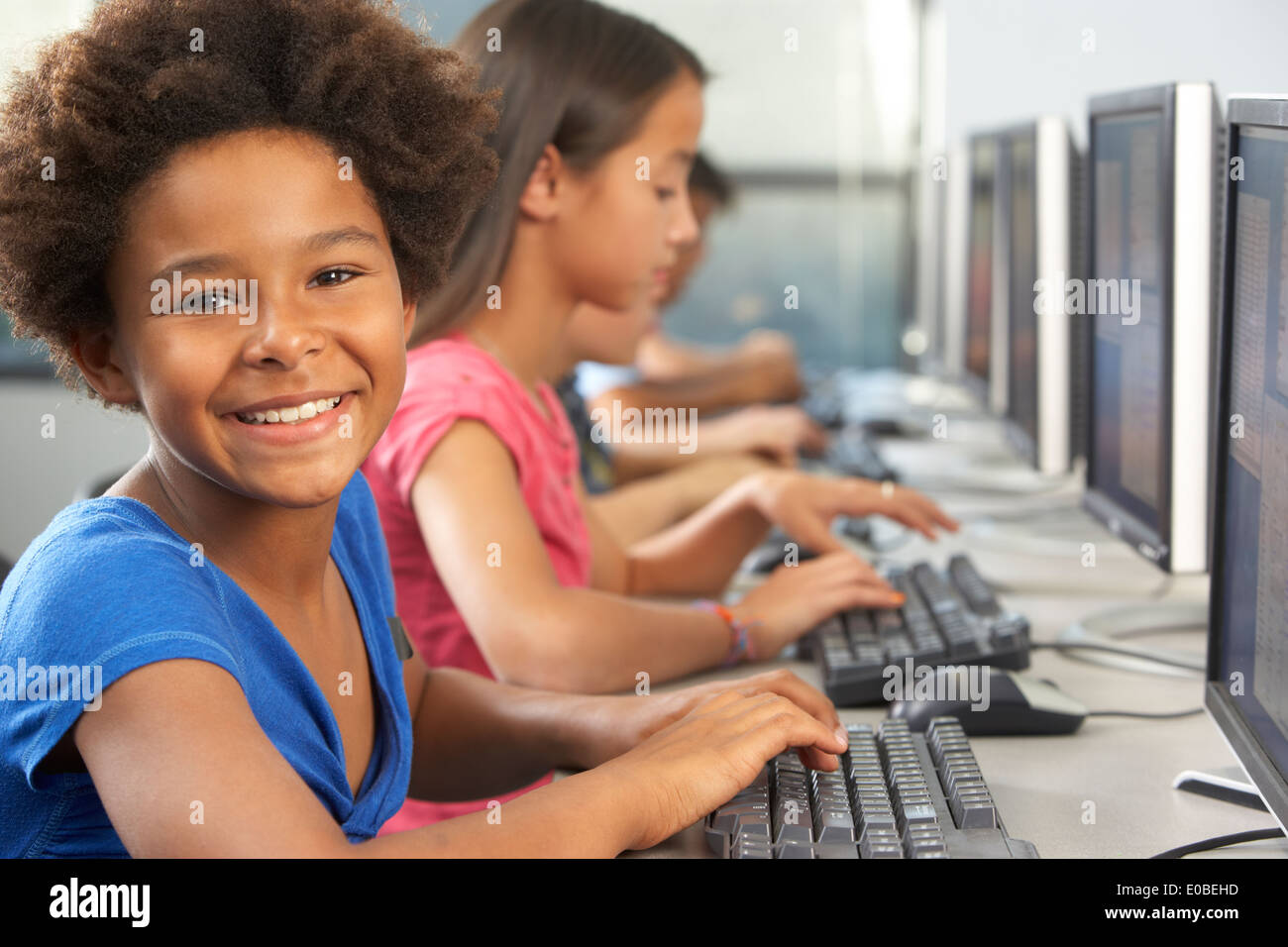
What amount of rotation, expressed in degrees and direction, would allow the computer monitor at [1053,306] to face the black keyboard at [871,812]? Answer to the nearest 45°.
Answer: approximately 90° to its left

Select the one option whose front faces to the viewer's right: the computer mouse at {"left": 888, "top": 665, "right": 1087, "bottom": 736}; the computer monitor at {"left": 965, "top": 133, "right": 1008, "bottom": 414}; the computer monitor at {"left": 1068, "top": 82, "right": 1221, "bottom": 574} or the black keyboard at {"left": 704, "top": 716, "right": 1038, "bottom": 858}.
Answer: the computer mouse

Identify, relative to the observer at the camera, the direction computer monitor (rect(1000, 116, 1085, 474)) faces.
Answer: facing to the left of the viewer

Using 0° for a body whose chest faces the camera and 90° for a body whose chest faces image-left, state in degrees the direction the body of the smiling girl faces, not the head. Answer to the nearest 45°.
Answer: approximately 315°

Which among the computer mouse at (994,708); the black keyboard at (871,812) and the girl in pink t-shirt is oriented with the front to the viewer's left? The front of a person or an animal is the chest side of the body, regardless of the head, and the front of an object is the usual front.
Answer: the black keyboard

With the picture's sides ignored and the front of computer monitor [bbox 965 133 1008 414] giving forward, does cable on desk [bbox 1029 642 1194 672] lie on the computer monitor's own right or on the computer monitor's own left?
on the computer monitor's own left

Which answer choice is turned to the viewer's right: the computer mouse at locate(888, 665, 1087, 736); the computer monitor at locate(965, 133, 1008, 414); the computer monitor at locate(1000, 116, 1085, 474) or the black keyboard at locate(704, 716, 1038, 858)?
the computer mouse

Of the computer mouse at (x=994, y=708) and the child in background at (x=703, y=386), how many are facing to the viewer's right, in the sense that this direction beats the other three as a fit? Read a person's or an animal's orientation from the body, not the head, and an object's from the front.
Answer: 2

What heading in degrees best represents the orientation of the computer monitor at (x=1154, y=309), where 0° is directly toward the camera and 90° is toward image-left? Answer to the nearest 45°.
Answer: approximately 90°

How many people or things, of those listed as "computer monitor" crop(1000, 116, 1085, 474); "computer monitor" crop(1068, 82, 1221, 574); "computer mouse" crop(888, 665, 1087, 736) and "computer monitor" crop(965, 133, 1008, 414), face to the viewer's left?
3

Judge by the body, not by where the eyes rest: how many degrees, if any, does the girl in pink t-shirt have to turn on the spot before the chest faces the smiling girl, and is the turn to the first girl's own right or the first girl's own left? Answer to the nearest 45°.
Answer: approximately 90° to the first girl's own right

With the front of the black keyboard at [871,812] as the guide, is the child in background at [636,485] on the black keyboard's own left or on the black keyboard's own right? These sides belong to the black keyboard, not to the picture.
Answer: on the black keyboard's own right

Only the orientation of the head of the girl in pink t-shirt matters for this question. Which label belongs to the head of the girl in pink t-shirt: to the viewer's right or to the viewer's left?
to the viewer's right

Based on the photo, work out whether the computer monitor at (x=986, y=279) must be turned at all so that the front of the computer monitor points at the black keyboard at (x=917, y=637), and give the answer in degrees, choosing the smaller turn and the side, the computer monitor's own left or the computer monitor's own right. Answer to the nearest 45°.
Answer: approximately 90° to the computer monitor's own left

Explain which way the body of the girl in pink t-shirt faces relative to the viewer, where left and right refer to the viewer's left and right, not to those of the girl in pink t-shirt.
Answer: facing to the right of the viewer
